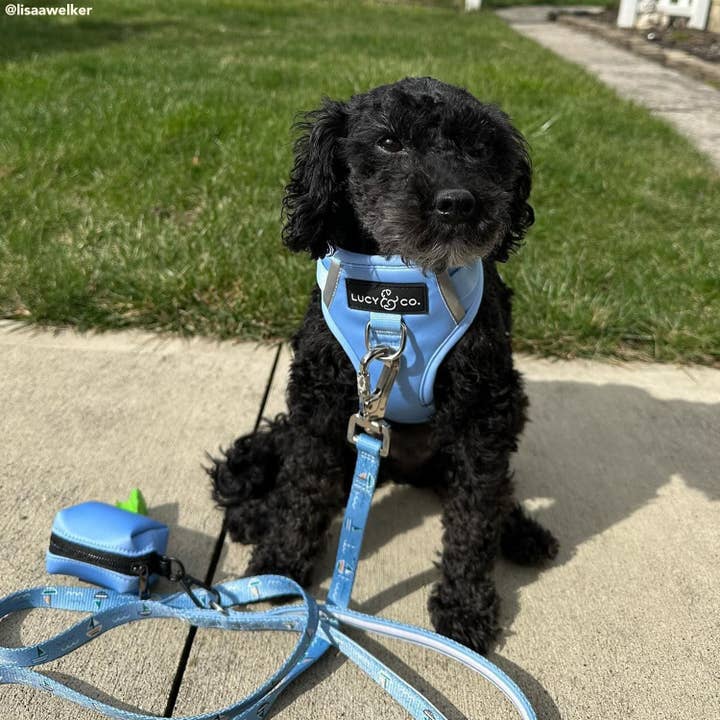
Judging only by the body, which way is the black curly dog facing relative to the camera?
toward the camera
